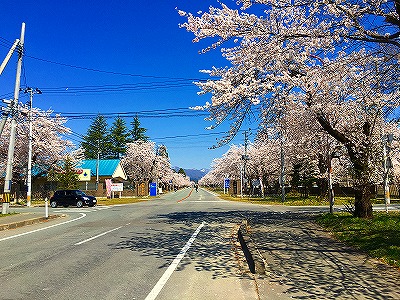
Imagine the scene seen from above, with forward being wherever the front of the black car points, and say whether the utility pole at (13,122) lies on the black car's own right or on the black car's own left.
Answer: on the black car's own right

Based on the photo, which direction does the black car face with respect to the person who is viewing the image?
facing the viewer and to the right of the viewer

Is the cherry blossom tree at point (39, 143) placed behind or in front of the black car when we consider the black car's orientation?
behind

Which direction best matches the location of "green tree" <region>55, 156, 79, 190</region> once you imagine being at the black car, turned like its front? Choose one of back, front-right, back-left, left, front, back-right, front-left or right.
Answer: back-left

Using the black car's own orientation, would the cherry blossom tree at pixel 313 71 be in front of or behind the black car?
in front
